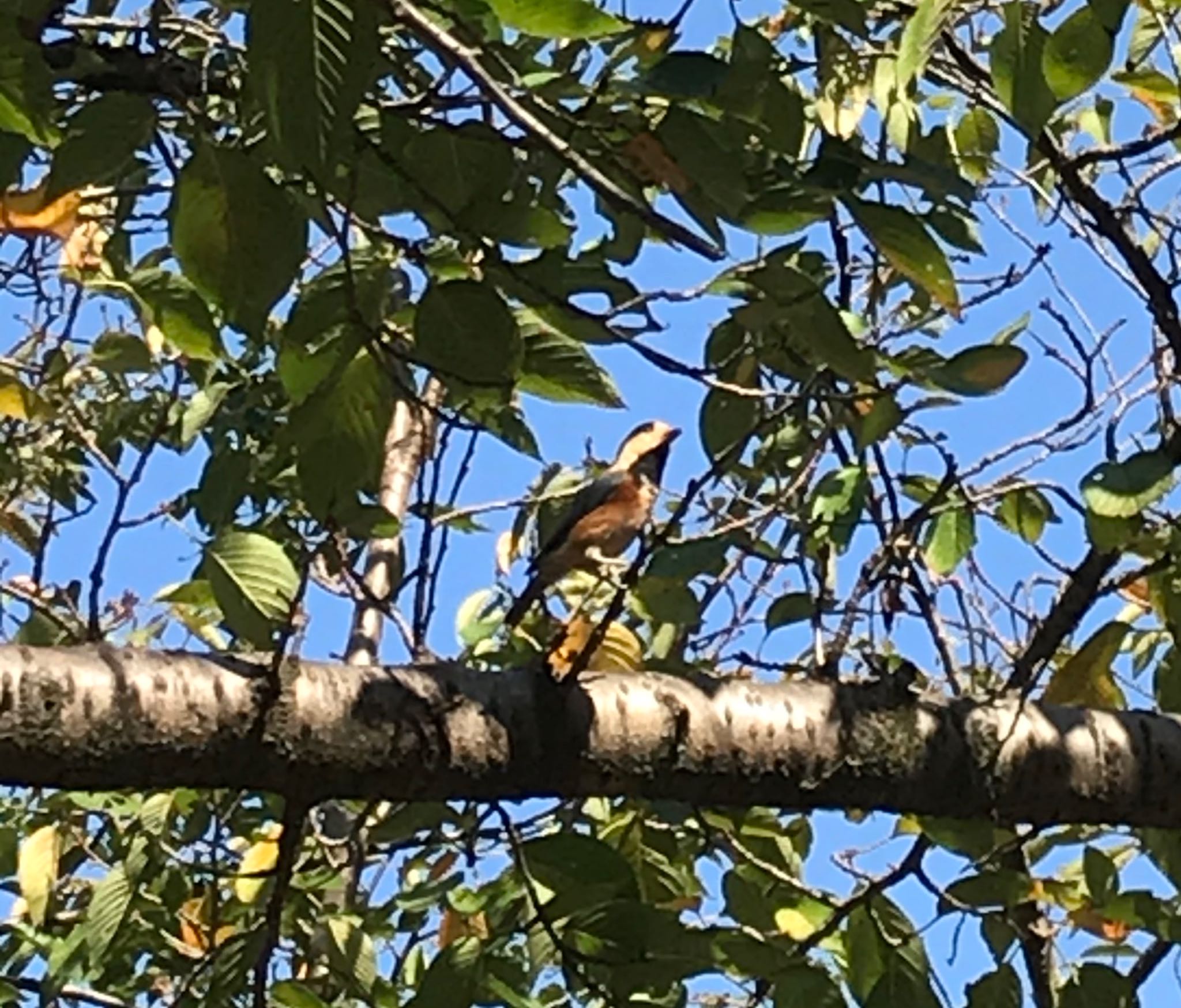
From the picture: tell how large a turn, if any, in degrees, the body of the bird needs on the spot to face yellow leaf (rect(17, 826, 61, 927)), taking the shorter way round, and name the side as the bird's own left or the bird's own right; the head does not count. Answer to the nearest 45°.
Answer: approximately 180°

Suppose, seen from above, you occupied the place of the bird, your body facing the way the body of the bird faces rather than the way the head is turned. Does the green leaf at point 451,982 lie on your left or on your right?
on your right

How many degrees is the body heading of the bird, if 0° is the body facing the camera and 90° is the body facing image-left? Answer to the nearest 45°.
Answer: approximately 270°

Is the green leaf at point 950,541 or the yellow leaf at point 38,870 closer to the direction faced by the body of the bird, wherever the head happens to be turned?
the green leaf

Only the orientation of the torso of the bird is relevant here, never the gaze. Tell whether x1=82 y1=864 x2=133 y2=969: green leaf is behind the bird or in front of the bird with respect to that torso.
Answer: behind

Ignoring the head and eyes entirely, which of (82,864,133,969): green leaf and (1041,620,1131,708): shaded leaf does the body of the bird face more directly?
the shaded leaf

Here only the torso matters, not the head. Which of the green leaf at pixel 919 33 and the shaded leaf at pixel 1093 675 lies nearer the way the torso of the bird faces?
the shaded leaf
